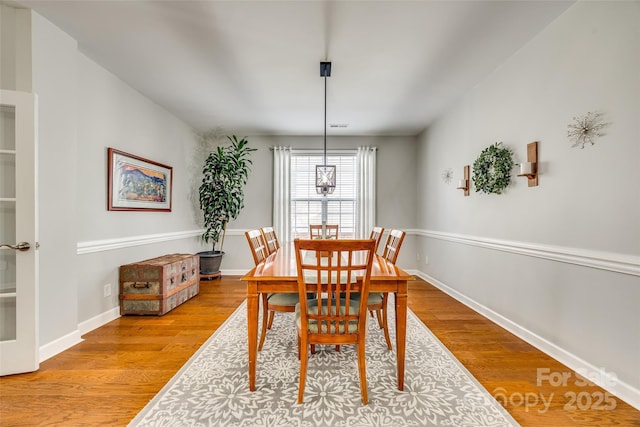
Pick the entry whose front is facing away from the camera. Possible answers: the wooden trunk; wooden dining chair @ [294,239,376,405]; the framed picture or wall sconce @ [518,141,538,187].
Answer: the wooden dining chair

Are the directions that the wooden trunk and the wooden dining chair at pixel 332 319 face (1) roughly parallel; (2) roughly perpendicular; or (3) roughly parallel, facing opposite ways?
roughly perpendicular

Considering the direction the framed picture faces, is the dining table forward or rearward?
forward

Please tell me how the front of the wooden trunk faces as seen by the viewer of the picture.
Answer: facing the viewer and to the right of the viewer

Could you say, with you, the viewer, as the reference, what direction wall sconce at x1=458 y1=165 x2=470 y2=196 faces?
facing the viewer and to the left of the viewer

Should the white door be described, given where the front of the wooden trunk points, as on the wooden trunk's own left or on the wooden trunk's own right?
on the wooden trunk's own right

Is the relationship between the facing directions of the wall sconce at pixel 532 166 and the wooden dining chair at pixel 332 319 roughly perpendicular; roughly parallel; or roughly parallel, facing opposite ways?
roughly perpendicular

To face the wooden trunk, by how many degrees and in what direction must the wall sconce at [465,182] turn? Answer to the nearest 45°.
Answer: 0° — it already faces it

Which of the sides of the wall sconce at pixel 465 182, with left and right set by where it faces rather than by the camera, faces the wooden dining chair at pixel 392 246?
front

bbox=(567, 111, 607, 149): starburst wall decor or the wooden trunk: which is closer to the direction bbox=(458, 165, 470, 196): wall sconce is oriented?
the wooden trunk

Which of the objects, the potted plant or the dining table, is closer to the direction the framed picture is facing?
the dining table

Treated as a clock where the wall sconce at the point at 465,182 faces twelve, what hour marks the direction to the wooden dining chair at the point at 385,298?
The wooden dining chair is roughly at 11 o'clock from the wall sconce.

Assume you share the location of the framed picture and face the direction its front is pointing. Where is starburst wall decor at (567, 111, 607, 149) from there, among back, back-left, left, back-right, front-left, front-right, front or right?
front

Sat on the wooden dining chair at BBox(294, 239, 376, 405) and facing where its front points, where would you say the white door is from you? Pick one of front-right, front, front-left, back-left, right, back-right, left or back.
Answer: left

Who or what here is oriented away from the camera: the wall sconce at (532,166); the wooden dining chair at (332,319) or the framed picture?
the wooden dining chair

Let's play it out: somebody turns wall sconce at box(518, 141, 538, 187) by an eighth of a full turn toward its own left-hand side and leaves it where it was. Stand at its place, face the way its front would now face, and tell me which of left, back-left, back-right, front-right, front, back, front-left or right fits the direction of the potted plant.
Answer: right

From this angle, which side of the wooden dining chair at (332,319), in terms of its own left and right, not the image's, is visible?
back

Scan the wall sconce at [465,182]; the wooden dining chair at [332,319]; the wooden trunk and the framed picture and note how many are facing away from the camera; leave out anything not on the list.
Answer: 1

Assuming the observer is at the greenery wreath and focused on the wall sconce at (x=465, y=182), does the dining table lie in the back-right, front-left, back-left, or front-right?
back-left
